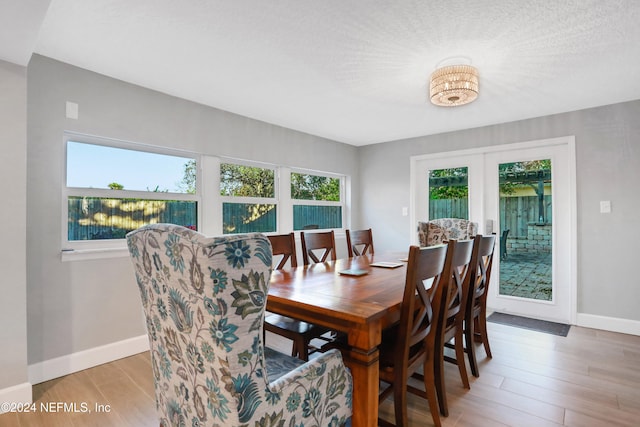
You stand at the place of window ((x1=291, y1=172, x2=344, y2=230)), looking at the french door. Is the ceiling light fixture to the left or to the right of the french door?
right

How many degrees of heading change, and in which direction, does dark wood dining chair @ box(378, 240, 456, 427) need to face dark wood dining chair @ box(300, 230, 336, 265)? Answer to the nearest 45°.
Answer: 0° — it already faces it

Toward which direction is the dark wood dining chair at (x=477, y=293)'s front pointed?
to the viewer's left

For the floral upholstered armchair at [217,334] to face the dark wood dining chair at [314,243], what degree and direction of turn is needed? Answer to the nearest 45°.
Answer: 0° — it already faces it

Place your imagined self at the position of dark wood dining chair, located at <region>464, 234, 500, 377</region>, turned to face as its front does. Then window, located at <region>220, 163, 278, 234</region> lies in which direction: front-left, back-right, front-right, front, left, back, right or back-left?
front

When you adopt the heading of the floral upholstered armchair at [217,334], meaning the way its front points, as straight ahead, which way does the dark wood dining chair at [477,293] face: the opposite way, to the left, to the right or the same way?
to the left

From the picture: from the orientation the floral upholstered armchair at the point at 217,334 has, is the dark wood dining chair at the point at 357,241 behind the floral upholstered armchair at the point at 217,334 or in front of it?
in front

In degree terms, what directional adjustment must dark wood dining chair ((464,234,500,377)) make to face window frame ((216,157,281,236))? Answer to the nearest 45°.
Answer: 0° — it already faces it

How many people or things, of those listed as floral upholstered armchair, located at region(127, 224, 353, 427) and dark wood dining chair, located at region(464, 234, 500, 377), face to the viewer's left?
1

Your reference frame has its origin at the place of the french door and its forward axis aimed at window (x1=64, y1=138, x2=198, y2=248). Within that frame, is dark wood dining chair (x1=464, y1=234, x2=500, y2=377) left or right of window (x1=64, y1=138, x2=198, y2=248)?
left

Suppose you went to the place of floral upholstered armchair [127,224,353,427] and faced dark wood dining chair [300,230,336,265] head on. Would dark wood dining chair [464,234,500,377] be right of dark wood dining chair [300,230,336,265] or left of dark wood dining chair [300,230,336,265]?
right

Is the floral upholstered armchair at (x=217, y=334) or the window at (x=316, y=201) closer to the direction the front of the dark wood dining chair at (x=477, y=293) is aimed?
the window

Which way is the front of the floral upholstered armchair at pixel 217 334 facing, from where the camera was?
facing away from the viewer and to the right of the viewer

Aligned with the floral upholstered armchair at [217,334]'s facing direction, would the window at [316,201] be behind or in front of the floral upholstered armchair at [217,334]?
in front

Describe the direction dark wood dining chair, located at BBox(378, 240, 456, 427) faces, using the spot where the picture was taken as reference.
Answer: facing away from the viewer and to the left of the viewer

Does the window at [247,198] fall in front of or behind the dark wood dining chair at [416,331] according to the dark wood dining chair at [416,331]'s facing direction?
in front
